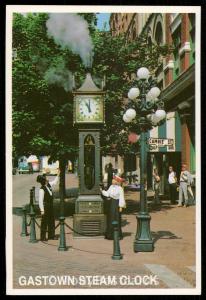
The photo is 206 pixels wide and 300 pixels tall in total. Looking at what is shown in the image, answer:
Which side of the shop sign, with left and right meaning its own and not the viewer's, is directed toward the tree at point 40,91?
right

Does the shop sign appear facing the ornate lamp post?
yes

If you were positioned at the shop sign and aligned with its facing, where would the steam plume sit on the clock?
The steam plume is roughly at 3 o'clock from the shop sign.

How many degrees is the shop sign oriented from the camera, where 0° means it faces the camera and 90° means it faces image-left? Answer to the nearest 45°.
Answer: approximately 0°

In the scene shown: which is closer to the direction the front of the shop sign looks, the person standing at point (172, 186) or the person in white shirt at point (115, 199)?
the person in white shirt
